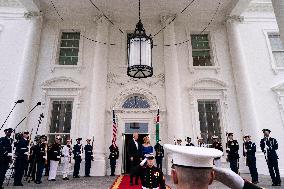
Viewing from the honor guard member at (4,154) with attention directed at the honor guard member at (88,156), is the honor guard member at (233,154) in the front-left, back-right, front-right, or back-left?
front-right

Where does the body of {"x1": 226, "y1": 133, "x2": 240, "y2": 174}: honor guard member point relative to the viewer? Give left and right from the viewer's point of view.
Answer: facing the viewer and to the left of the viewer

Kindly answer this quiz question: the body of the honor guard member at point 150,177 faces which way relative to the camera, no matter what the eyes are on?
toward the camera

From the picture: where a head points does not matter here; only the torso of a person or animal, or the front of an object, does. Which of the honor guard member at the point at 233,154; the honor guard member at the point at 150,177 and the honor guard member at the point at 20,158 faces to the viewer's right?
the honor guard member at the point at 20,158

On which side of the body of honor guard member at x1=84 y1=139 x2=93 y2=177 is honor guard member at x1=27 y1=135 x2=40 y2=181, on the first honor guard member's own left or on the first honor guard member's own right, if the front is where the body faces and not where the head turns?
on the first honor guard member's own right

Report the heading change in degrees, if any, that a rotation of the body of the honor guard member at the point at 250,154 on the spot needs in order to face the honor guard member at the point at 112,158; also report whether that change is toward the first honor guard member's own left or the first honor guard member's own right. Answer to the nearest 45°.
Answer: approximately 45° to the first honor guard member's own right

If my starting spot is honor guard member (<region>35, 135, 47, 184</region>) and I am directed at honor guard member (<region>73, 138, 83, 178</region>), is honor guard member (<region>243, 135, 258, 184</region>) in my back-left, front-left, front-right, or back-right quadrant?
front-right

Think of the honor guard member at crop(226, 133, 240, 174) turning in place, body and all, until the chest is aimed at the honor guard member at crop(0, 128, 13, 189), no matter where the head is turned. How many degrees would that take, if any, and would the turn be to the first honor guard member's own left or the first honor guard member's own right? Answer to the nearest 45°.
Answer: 0° — they already face them

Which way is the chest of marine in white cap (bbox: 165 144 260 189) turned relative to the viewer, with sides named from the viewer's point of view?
facing away from the viewer

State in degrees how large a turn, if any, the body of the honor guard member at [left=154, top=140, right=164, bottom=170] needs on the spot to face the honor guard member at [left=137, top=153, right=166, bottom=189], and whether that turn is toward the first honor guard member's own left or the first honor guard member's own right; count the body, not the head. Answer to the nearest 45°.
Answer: approximately 45° to the first honor guard member's own left

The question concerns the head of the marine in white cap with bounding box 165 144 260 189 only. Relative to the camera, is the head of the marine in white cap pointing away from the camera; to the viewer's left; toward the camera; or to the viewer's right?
away from the camera

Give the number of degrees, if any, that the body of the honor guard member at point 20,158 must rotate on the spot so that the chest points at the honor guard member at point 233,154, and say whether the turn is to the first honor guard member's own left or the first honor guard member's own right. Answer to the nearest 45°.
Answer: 0° — they already face them

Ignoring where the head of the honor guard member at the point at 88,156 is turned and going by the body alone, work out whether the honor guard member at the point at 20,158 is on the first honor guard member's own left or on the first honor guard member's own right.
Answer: on the first honor guard member's own right

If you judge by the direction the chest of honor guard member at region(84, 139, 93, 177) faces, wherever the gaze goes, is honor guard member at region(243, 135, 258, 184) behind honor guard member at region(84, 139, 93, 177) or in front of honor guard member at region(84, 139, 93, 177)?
in front

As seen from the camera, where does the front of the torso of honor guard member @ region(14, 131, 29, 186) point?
to the viewer's right

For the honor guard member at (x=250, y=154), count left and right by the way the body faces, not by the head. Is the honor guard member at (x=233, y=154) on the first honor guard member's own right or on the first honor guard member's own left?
on the first honor guard member's own right

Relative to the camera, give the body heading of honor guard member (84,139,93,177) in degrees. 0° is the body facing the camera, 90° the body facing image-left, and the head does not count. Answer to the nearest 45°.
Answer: approximately 315°
